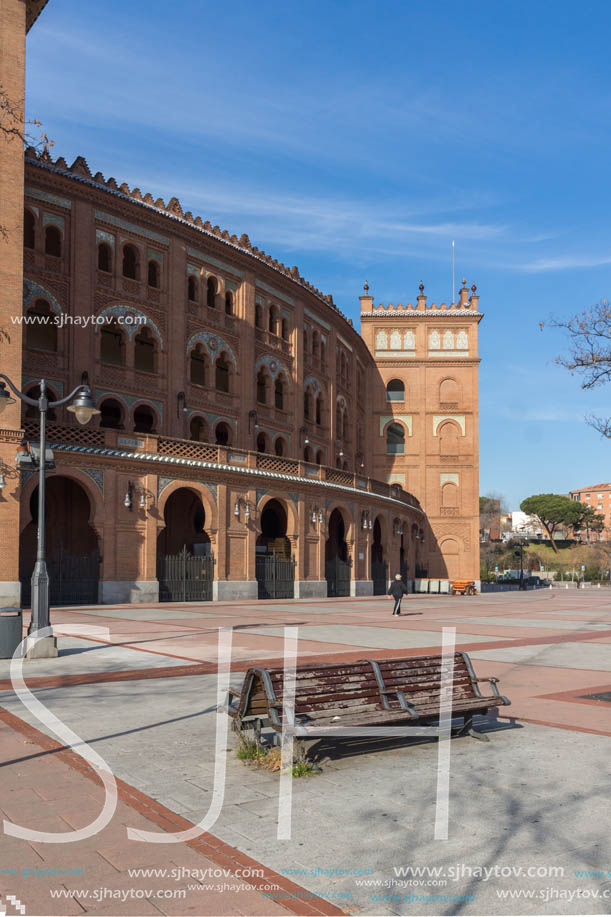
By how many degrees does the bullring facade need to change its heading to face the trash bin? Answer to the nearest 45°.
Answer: approximately 45° to its right

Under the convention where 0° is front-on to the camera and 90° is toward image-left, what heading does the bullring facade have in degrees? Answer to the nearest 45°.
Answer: approximately 315°

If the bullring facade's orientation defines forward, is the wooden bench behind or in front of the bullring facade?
in front
